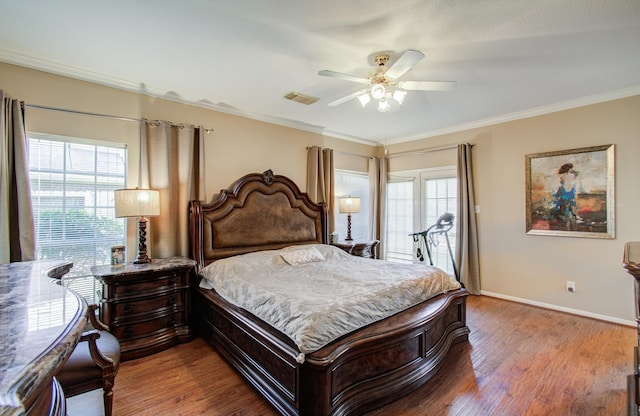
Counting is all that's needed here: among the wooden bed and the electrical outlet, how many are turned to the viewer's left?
0

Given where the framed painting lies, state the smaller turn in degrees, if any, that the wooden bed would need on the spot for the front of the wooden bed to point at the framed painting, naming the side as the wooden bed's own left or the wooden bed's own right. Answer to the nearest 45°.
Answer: approximately 90° to the wooden bed's own left

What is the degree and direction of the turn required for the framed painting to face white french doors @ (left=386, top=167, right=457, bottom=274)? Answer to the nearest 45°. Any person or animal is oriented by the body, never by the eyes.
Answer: approximately 45° to its right

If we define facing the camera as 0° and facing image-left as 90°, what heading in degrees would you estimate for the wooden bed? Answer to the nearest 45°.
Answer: approximately 315°

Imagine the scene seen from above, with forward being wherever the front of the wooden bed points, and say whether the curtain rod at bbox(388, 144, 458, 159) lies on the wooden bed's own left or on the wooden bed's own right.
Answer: on the wooden bed's own left

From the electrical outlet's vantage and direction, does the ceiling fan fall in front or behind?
in front

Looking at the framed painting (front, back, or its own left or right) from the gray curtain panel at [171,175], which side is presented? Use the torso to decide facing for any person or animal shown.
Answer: front

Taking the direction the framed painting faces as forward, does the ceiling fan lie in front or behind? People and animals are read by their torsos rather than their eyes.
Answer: in front

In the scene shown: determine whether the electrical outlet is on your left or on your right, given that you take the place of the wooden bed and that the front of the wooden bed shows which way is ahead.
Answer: on your left

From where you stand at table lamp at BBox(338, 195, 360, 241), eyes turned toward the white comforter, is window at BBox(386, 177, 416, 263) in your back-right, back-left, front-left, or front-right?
back-left

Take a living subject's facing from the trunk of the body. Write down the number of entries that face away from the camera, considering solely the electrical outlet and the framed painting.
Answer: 0

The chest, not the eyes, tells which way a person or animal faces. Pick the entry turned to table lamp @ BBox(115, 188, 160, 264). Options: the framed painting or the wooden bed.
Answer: the framed painting

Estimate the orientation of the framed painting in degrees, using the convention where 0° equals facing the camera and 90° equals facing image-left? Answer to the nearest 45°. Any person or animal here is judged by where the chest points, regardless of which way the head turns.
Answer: approximately 45°

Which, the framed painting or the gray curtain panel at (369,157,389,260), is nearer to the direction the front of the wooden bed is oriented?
the framed painting

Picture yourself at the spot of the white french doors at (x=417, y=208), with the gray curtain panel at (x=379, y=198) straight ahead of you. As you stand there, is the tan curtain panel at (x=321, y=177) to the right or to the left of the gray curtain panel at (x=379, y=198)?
left
